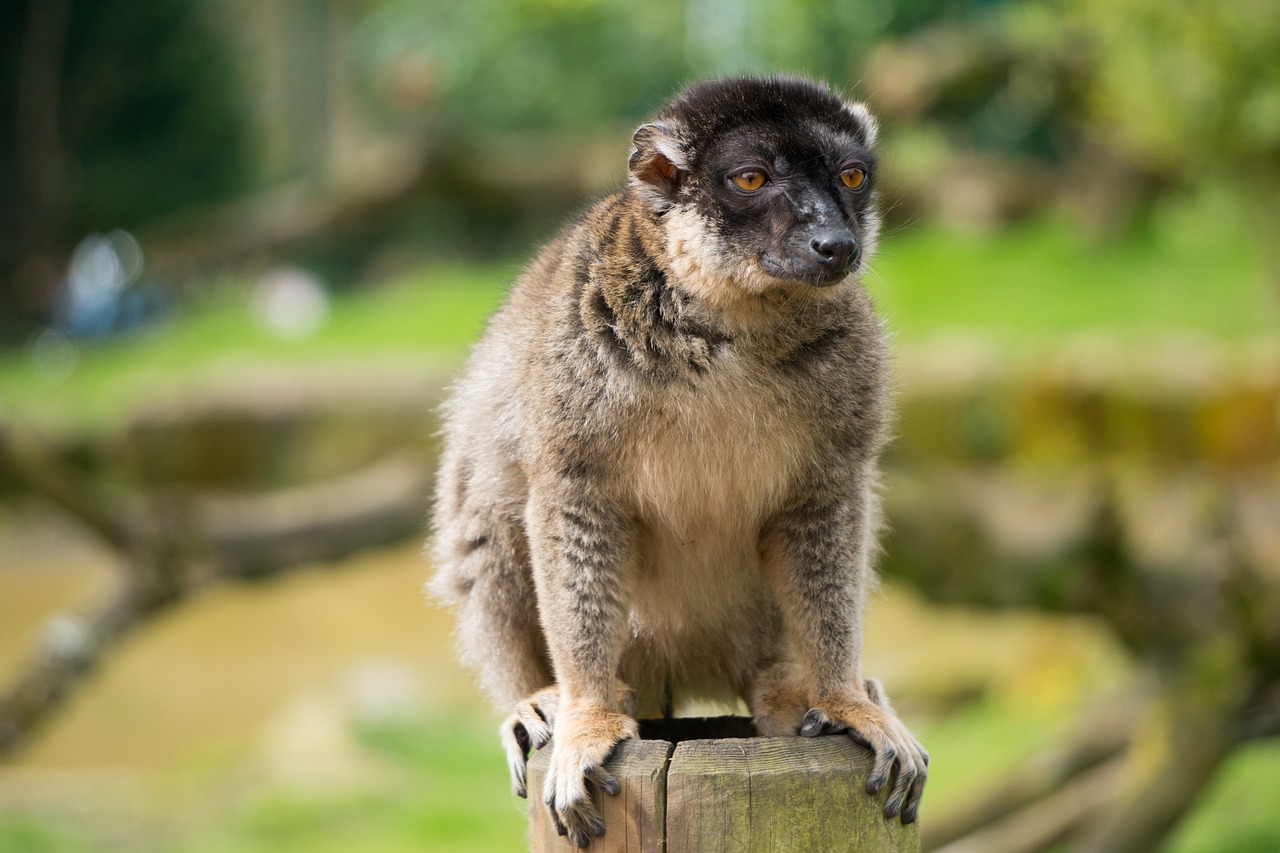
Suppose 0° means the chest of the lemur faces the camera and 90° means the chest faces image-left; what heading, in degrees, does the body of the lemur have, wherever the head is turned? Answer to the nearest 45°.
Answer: approximately 315°
